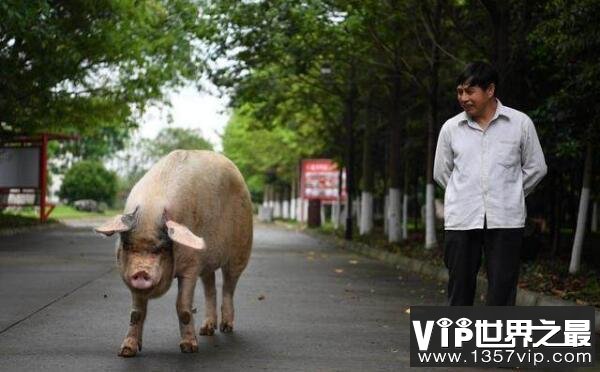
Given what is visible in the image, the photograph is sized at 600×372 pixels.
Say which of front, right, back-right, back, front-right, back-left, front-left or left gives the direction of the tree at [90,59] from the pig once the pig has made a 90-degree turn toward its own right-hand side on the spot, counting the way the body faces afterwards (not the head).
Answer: front-right

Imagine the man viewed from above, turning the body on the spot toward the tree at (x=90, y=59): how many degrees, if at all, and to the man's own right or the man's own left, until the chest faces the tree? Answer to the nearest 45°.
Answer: approximately 135° to the man's own right

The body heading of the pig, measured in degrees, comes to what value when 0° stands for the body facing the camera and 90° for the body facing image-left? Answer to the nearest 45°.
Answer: approximately 45°

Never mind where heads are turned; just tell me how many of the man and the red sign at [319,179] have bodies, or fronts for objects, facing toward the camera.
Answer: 2

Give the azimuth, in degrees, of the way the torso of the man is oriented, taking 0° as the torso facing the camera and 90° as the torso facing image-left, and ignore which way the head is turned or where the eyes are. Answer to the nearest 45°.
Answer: approximately 0°

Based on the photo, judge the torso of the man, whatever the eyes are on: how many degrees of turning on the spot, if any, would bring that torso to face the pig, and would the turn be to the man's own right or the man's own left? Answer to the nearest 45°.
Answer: approximately 90° to the man's own right

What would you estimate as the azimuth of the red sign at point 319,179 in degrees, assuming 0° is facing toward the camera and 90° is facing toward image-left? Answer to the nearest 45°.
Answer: approximately 0°

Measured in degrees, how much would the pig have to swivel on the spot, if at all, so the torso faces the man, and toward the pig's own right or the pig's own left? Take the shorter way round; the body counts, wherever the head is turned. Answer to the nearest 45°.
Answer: approximately 90° to the pig's own left

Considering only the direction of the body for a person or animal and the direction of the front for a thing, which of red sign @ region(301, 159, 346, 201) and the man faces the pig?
the red sign

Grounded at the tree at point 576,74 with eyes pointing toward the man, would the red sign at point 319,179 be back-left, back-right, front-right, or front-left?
back-right
